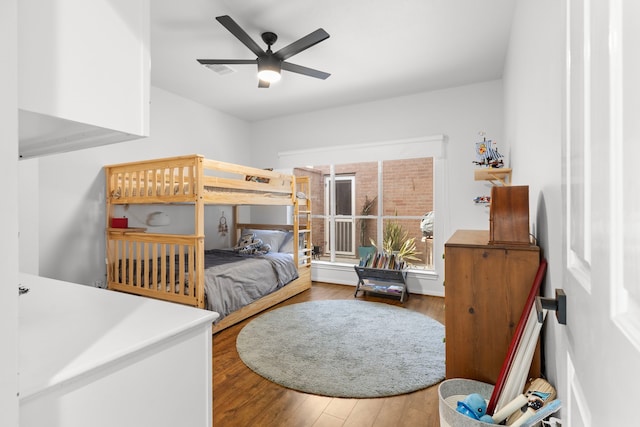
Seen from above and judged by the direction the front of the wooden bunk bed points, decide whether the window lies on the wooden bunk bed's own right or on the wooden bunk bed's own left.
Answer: on the wooden bunk bed's own left

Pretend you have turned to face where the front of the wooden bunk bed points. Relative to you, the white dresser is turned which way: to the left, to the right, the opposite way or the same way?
to the left

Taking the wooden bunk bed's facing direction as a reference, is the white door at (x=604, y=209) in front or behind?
in front

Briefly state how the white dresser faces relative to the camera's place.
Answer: facing away from the viewer and to the right of the viewer

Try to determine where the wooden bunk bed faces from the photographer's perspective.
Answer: facing the viewer and to the left of the viewer

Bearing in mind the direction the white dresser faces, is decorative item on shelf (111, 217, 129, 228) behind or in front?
in front

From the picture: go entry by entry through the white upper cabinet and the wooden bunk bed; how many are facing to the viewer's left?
0

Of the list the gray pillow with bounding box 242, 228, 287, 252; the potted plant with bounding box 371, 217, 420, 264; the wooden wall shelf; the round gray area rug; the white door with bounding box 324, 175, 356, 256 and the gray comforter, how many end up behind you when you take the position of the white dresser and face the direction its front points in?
0

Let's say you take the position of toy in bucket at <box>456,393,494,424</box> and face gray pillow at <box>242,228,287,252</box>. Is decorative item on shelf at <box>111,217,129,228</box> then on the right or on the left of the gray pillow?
left

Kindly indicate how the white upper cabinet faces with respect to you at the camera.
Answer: facing away from the viewer and to the right of the viewer

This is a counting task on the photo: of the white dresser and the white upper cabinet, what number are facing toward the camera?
0

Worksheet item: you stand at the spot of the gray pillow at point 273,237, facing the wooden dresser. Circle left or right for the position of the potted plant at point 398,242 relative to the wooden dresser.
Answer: left

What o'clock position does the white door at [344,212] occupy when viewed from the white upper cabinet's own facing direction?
The white door is roughly at 12 o'clock from the white upper cabinet.

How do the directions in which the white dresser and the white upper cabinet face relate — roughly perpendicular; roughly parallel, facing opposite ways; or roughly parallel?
roughly parallel

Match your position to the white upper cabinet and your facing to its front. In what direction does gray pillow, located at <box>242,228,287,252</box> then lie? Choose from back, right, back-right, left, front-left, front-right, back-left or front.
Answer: front

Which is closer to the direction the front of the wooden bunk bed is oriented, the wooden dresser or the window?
the wooden dresser

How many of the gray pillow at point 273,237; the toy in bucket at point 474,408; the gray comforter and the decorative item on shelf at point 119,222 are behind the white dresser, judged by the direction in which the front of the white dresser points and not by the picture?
0
